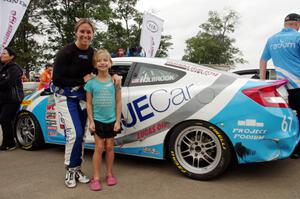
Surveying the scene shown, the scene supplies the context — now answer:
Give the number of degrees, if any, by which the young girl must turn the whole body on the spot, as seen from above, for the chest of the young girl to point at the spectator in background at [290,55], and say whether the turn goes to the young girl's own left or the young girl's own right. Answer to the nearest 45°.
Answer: approximately 90° to the young girl's own left

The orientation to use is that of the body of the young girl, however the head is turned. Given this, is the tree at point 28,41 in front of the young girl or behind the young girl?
behind

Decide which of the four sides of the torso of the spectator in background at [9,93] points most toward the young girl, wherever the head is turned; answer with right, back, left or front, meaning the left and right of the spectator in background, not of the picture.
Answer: left

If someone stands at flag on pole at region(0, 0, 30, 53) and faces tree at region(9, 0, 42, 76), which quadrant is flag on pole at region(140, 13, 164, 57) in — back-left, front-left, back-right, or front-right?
front-right

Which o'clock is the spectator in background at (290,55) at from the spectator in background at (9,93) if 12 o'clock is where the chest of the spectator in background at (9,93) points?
the spectator in background at (290,55) is roughly at 7 o'clock from the spectator in background at (9,93).

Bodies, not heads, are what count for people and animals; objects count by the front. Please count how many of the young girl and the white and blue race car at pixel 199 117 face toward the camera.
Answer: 1

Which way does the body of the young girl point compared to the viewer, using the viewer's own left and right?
facing the viewer

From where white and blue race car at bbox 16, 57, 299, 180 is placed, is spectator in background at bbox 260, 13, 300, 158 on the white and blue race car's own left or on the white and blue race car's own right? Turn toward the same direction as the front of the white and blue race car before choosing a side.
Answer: on the white and blue race car's own right

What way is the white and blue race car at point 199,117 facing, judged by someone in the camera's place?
facing away from the viewer and to the left of the viewer
